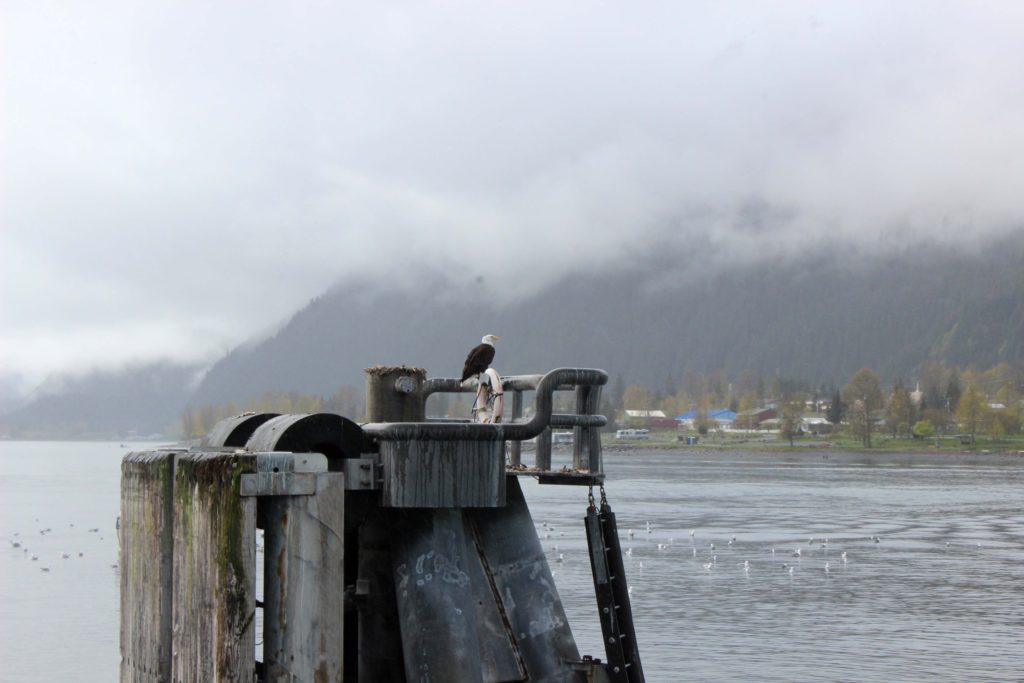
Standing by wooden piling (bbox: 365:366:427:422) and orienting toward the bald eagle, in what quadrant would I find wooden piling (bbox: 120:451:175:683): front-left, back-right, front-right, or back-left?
back-right

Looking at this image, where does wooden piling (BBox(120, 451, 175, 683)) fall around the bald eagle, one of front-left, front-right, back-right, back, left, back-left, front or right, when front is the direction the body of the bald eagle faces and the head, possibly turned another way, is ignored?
back-right

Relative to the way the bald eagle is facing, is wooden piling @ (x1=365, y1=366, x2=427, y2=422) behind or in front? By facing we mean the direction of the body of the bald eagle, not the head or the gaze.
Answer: behind

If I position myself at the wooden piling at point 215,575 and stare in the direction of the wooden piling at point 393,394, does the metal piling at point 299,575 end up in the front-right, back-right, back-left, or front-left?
front-right

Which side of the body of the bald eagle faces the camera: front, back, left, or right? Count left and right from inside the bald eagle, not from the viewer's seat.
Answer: right
